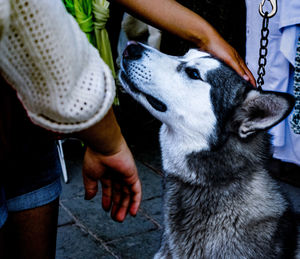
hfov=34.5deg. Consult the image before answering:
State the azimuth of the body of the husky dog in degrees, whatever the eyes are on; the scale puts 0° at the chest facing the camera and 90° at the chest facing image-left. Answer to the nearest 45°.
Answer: approximately 90°
